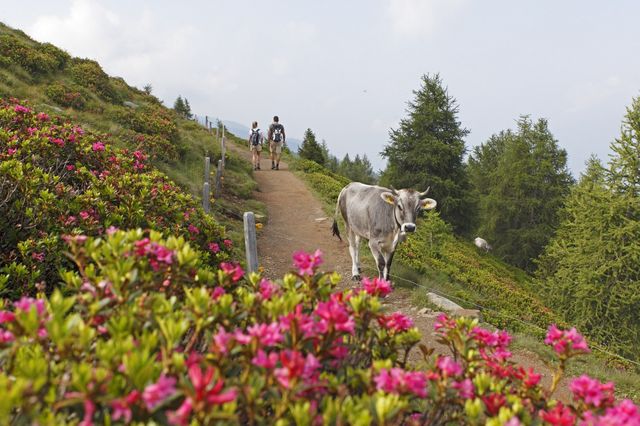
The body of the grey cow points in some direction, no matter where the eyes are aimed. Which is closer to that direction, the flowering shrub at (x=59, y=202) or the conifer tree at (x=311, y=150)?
the flowering shrub

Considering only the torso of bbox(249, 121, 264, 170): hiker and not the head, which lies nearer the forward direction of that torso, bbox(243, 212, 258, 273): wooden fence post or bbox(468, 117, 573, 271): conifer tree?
the conifer tree

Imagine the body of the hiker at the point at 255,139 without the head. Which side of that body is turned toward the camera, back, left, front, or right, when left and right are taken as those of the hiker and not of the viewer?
back

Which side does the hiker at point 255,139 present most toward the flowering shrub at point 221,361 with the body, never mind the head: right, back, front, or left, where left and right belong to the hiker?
back

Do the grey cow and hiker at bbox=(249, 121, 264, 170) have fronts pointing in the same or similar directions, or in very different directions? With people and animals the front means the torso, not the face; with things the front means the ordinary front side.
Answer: very different directions

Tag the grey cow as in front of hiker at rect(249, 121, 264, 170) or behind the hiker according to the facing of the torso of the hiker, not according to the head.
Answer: behind

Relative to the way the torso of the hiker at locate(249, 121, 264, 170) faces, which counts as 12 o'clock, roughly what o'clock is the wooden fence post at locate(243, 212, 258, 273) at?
The wooden fence post is roughly at 6 o'clock from the hiker.

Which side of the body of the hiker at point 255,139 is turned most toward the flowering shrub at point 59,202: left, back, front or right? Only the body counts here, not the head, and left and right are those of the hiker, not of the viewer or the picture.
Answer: back

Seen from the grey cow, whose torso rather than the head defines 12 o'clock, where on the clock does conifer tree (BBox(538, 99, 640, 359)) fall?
The conifer tree is roughly at 9 o'clock from the grey cow.

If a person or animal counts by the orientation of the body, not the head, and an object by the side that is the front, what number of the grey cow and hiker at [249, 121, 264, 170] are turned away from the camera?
1

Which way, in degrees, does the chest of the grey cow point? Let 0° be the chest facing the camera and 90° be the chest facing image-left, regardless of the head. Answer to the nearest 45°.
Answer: approximately 315°

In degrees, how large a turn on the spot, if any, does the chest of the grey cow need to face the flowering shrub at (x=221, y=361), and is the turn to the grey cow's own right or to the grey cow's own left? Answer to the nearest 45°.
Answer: approximately 45° to the grey cow's own right

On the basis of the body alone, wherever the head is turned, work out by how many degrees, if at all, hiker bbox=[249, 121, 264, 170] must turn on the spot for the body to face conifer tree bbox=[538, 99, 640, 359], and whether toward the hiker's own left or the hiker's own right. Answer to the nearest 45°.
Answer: approximately 135° to the hiker's own right

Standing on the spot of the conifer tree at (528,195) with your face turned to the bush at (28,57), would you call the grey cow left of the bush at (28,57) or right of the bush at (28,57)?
left

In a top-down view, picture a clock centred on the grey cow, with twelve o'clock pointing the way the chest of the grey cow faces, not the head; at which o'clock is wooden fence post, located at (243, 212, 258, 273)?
The wooden fence post is roughly at 3 o'clock from the grey cow.

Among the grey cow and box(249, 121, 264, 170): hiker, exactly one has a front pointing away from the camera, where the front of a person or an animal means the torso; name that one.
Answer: the hiker
